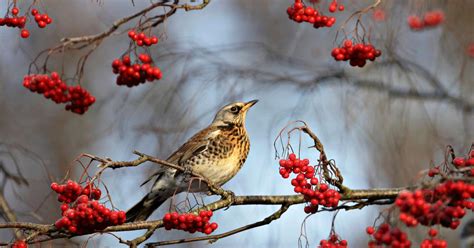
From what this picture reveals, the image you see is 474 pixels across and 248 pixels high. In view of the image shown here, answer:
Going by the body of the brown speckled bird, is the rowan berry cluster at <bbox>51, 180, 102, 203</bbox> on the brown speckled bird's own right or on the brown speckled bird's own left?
on the brown speckled bird's own right

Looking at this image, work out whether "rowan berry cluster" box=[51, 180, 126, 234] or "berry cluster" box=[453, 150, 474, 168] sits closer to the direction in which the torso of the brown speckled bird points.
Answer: the berry cluster

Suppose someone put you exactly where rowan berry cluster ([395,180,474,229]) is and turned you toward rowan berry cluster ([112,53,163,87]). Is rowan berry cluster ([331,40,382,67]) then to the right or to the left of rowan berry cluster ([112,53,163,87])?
right

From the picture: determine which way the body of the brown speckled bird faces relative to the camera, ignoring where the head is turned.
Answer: to the viewer's right

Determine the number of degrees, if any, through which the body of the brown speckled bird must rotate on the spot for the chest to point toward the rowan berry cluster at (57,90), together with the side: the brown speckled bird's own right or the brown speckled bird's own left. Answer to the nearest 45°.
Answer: approximately 135° to the brown speckled bird's own right
